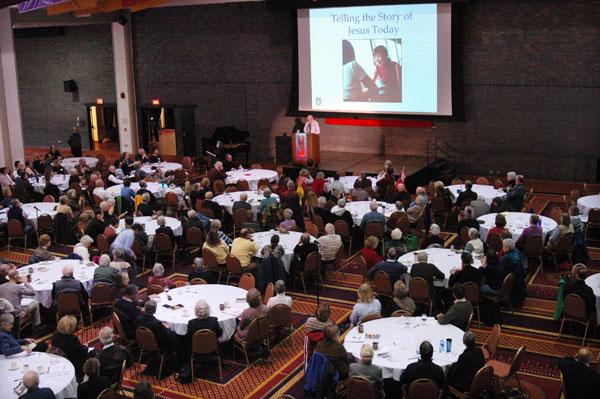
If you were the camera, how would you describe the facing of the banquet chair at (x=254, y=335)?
facing away from the viewer and to the left of the viewer

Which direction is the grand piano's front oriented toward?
to the viewer's left

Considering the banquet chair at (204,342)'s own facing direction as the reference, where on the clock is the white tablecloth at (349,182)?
The white tablecloth is roughly at 1 o'clock from the banquet chair.

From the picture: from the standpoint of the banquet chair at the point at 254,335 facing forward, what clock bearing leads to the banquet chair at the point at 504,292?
the banquet chair at the point at 504,292 is roughly at 4 o'clock from the banquet chair at the point at 254,335.

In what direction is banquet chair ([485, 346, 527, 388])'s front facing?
to the viewer's left

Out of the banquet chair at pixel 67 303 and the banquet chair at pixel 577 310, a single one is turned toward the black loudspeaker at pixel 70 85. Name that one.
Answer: the banquet chair at pixel 67 303

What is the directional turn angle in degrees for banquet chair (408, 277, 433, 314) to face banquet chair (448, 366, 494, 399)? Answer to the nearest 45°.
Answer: approximately 135° to its right

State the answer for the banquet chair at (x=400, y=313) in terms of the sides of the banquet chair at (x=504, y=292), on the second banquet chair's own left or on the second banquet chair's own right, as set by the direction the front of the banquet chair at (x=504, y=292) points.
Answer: on the second banquet chair's own left
